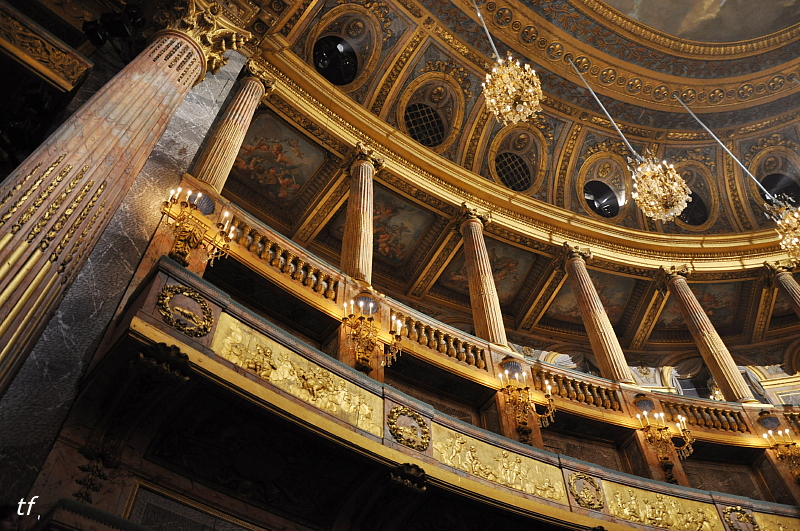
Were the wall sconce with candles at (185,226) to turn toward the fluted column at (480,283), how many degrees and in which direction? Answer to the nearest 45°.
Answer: approximately 45° to its left

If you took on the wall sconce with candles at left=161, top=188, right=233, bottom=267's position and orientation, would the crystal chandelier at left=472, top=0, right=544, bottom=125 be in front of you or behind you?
in front

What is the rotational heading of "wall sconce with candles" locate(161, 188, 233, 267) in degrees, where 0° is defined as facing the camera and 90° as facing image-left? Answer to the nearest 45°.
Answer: approximately 315°

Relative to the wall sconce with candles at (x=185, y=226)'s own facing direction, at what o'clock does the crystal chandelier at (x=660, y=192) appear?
The crystal chandelier is roughly at 11 o'clock from the wall sconce with candles.

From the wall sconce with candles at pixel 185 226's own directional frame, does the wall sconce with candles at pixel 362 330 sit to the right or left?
on its left

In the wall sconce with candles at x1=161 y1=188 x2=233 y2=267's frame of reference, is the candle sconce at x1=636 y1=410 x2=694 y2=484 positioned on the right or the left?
on its left

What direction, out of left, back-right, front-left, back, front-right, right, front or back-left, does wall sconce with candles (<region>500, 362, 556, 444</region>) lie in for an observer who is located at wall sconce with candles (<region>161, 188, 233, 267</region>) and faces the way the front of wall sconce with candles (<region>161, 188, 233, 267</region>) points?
front-left

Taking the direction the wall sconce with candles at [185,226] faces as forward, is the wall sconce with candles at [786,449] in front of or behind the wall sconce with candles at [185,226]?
in front
